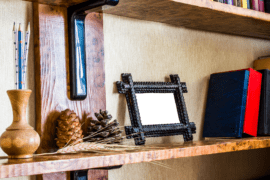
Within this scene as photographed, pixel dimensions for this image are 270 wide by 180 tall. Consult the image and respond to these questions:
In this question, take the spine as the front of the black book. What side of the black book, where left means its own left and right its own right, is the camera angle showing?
front

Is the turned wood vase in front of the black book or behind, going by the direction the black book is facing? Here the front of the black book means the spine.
in front

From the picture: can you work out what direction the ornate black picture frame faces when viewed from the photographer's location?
facing the viewer

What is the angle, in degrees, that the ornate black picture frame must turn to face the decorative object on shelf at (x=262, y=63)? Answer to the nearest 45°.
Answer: approximately 135° to its left

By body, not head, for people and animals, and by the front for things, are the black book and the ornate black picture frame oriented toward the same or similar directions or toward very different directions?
same or similar directions

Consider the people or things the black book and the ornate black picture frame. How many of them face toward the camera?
2

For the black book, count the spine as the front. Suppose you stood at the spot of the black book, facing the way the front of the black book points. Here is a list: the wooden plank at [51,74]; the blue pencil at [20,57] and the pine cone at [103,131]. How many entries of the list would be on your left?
0
